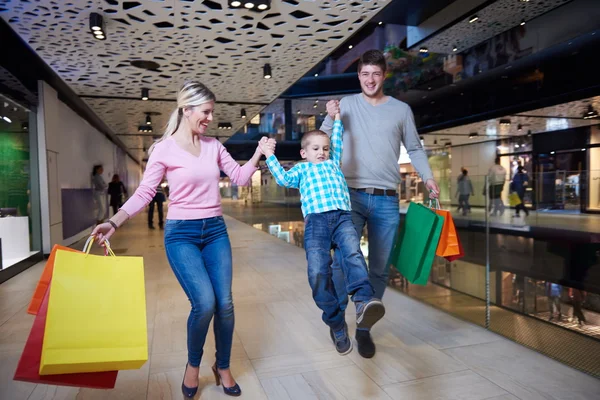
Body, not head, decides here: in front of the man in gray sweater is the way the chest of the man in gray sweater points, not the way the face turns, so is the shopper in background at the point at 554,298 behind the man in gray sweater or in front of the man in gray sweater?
behind

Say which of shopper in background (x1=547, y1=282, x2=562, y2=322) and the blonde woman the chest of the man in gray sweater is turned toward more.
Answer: the blonde woman

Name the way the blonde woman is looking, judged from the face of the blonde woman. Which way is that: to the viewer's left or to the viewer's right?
to the viewer's right

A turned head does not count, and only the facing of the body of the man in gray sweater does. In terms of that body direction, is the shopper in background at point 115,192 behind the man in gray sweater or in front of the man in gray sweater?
behind

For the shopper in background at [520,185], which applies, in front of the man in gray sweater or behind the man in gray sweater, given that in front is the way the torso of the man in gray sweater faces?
behind

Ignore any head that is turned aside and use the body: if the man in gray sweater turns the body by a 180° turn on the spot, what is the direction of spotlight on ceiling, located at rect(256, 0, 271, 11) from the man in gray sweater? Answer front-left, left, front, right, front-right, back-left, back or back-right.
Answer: front-left

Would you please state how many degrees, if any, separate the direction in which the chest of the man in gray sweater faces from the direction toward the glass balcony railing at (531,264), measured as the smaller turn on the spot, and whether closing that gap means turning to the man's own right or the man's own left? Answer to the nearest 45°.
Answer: approximately 135° to the man's own left

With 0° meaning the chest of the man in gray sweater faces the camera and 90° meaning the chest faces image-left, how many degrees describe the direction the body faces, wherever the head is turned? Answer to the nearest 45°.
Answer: approximately 0°
